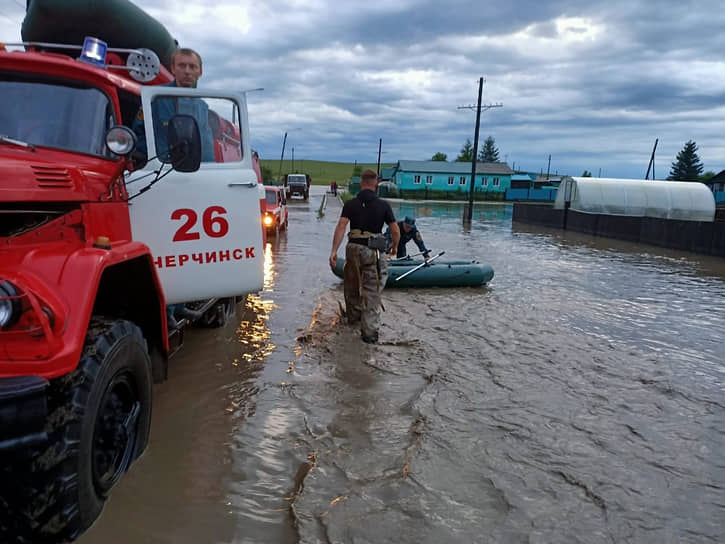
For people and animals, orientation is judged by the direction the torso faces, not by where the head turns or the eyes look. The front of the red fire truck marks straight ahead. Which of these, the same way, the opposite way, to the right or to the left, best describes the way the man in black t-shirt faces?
the opposite way

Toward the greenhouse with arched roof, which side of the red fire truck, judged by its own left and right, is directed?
back

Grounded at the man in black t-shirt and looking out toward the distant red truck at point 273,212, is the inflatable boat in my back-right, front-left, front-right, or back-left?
front-right

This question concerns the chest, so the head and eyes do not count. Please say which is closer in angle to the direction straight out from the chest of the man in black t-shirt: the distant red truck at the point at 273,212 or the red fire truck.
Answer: the distant red truck

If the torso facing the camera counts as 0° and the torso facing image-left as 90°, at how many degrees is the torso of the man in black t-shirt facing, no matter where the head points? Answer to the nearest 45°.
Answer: approximately 180°

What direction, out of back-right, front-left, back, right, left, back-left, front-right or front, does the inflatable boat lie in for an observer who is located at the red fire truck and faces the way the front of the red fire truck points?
back

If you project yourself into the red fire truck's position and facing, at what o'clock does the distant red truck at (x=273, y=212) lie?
The distant red truck is roughly at 5 o'clock from the red fire truck.

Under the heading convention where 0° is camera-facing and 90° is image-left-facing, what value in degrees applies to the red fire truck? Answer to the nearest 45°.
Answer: approximately 45°
